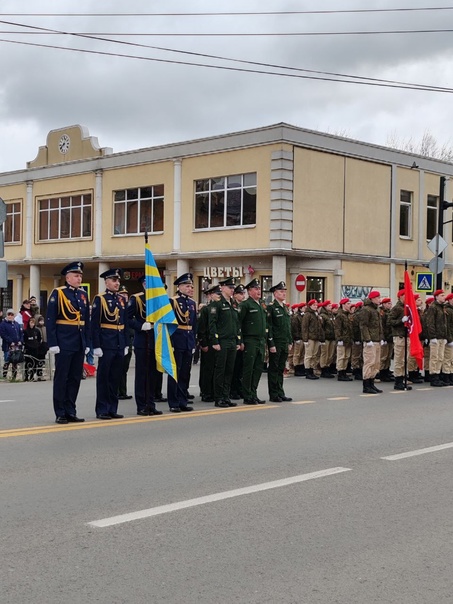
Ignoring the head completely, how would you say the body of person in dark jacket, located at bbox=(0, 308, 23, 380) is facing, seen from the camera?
toward the camera

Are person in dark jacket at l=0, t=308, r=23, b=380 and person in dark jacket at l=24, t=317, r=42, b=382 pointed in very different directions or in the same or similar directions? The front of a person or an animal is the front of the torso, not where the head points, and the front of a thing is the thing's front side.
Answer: same or similar directions

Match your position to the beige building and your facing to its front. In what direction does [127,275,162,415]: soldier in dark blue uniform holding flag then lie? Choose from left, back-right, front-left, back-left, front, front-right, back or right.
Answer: front-left

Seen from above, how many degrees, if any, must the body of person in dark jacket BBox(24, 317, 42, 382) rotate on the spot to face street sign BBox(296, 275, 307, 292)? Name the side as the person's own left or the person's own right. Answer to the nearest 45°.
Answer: approximately 135° to the person's own left

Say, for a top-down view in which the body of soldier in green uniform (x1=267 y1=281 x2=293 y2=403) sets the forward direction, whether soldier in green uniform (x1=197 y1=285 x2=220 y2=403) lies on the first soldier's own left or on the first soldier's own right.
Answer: on the first soldier's own right

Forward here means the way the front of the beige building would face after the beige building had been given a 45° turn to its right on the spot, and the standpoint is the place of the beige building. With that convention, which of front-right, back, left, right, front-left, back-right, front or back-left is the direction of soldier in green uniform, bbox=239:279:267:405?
left

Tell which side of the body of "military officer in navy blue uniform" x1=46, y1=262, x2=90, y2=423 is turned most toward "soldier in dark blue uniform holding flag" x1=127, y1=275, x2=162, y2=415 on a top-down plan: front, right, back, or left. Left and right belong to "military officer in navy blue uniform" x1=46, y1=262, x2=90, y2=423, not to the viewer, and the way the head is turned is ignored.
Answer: left

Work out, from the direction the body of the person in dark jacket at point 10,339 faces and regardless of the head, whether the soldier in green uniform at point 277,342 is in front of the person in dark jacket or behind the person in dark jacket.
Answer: in front

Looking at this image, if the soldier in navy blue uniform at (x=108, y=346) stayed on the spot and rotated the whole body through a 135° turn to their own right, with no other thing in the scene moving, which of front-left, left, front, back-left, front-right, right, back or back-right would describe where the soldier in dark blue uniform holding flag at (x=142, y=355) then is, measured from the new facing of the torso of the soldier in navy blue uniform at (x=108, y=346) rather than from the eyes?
back-right

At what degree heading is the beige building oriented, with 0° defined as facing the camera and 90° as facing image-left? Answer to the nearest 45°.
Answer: approximately 45°

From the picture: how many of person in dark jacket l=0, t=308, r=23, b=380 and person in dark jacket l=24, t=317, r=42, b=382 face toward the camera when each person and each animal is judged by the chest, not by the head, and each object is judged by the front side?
2
